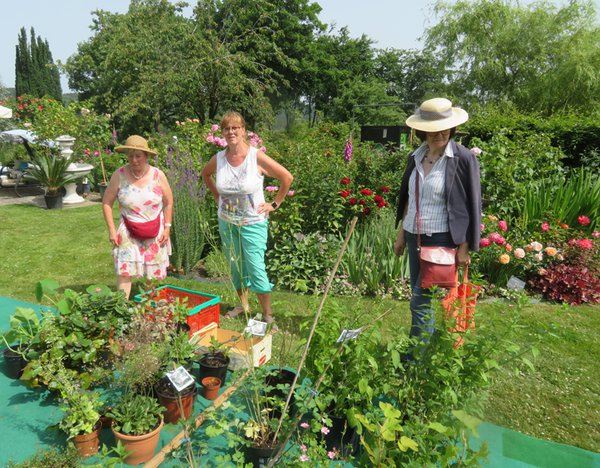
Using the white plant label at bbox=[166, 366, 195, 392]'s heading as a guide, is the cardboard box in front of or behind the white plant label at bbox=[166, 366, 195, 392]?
behind

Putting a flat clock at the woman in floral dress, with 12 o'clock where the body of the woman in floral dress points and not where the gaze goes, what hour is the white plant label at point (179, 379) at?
The white plant label is roughly at 12 o'clock from the woman in floral dress.

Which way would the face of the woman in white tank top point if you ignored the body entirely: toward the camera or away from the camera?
toward the camera

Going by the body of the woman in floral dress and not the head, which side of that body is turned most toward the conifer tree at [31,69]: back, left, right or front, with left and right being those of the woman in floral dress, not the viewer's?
back

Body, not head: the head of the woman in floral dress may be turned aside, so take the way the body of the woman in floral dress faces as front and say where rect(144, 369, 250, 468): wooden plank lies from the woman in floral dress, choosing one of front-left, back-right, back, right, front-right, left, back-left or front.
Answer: front

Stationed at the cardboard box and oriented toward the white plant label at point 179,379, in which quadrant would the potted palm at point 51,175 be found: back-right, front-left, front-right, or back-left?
back-right

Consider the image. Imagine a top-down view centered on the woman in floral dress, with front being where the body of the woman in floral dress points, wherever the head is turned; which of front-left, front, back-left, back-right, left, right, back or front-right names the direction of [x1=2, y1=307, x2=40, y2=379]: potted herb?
front-right

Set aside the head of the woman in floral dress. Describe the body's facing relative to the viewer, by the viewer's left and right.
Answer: facing the viewer

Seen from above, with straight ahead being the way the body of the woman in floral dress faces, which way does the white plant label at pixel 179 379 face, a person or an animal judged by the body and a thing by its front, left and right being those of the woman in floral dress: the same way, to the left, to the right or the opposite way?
the same way

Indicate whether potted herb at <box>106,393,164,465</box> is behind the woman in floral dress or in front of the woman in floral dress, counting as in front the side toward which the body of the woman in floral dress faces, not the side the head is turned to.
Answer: in front

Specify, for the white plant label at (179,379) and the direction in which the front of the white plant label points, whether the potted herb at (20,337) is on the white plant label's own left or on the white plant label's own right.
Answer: on the white plant label's own right

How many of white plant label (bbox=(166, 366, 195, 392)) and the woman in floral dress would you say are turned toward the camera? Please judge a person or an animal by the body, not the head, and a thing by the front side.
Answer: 2

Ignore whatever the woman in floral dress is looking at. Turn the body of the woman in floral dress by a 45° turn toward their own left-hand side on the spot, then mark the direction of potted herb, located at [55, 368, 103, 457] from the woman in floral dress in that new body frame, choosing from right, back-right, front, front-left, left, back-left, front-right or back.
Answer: front-right

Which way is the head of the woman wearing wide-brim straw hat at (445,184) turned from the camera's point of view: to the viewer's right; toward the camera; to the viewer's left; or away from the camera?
toward the camera

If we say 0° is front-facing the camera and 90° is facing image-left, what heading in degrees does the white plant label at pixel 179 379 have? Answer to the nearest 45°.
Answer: approximately 0°

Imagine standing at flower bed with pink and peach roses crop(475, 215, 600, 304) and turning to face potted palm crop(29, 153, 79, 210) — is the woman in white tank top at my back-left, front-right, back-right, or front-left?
front-left

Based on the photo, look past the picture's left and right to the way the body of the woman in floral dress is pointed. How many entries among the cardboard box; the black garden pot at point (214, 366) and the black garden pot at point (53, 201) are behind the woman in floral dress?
1
